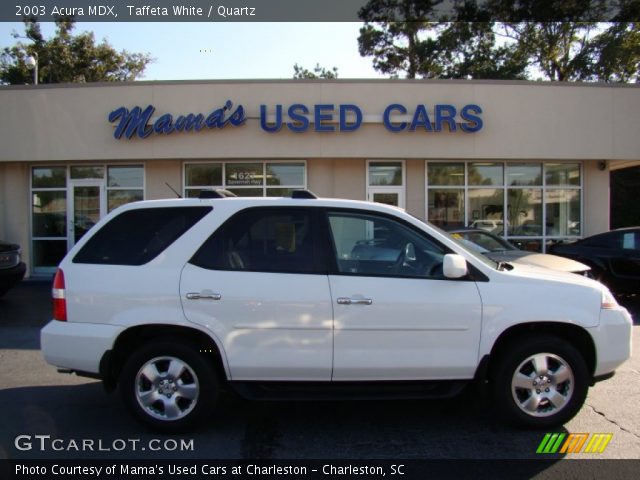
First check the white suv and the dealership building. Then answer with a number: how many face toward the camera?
1

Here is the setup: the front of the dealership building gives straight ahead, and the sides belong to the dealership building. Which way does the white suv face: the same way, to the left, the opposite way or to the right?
to the left

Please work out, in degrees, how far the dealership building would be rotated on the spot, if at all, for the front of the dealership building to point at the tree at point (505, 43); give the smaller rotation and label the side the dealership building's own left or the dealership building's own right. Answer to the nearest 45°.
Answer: approximately 135° to the dealership building's own left

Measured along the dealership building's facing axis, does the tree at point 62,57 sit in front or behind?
behind

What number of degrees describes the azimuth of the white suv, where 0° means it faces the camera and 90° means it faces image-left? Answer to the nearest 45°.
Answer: approximately 270°

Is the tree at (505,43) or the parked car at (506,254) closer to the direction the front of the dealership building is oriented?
the parked car

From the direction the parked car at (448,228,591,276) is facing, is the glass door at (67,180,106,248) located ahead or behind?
behind

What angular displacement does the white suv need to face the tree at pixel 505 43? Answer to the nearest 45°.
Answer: approximately 90° to its left

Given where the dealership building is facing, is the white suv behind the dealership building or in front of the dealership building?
in front

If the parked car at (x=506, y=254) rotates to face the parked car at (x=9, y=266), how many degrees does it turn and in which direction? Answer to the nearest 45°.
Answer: approximately 135° to its right

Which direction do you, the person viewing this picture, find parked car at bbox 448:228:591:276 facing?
facing the viewer and to the right of the viewer

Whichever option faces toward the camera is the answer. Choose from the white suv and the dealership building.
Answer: the dealership building

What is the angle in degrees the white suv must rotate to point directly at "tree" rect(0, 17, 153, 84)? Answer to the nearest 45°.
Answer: approximately 135° to its left

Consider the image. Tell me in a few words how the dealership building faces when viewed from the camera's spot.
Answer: facing the viewer
